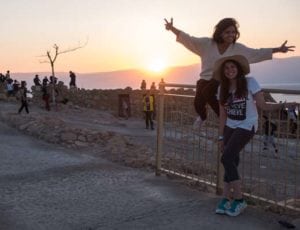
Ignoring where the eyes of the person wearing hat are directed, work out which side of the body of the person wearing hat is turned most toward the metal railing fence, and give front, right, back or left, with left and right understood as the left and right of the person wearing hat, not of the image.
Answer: back

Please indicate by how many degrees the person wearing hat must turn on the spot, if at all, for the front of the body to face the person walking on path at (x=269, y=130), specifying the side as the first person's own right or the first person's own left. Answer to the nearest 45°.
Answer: approximately 135° to the first person's own left

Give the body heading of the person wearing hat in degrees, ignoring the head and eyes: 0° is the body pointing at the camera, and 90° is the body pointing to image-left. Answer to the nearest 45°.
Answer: approximately 0°
